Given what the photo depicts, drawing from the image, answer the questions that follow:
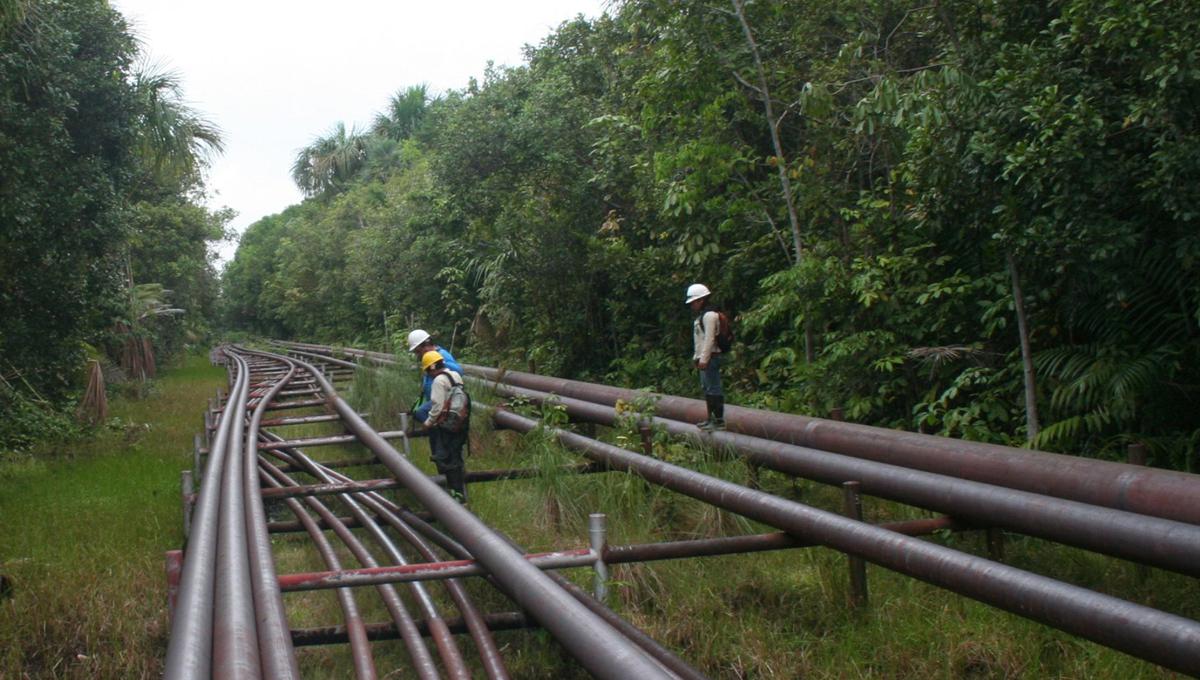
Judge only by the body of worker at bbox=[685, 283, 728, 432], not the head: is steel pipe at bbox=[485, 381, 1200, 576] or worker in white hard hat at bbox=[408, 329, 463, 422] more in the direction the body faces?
the worker in white hard hat

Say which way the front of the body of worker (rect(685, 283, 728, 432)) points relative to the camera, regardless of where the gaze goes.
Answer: to the viewer's left

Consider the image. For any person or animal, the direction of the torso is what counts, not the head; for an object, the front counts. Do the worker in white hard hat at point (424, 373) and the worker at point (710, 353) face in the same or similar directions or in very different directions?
same or similar directions

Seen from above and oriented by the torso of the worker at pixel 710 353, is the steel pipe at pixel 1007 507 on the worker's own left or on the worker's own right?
on the worker's own left

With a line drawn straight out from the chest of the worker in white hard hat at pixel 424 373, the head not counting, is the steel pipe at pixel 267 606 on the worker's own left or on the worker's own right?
on the worker's own left

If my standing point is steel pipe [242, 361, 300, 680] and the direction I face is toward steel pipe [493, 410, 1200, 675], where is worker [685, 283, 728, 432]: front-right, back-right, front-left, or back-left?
front-left

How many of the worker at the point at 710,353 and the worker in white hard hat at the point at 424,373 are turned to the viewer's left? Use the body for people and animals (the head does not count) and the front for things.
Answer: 2

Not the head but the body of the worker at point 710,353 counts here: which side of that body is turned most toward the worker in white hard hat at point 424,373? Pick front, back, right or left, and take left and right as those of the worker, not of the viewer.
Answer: front

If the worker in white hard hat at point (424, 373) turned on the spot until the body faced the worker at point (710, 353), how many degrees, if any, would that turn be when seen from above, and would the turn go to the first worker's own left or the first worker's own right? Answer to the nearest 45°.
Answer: approximately 180°

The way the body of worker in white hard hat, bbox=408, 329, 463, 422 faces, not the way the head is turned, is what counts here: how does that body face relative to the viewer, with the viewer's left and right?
facing to the left of the viewer

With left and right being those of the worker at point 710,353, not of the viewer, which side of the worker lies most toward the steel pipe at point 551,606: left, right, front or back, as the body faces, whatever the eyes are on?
left
